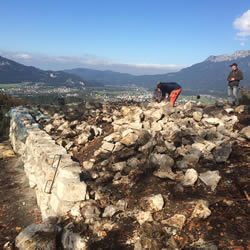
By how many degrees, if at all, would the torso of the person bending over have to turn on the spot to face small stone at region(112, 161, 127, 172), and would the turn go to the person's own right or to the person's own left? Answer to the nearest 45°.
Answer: approximately 90° to the person's own left

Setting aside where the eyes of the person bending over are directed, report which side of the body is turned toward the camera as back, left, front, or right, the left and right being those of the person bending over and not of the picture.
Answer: left

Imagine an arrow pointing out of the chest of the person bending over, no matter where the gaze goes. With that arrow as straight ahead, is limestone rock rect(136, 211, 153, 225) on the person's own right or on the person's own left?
on the person's own left

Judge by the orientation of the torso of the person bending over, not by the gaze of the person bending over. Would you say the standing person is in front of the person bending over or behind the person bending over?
behind

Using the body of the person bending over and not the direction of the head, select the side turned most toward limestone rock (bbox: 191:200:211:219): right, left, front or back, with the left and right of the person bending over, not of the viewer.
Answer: left

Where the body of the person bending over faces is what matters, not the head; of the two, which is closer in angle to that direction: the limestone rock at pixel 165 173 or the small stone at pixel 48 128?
the small stone

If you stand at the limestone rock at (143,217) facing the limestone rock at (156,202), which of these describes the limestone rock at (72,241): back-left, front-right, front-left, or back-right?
back-left

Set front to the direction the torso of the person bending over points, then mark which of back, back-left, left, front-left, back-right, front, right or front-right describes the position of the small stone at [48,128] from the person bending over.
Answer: front-left

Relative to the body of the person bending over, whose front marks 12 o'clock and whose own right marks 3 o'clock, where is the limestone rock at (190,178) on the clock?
The limestone rock is roughly at 9 o'clock from the person bending over.

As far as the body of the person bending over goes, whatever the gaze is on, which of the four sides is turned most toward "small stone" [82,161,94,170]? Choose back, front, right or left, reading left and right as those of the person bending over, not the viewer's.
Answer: left

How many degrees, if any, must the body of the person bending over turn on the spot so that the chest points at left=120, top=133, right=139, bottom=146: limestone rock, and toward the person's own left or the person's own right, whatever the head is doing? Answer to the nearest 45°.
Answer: approximately 90° to the person's own left

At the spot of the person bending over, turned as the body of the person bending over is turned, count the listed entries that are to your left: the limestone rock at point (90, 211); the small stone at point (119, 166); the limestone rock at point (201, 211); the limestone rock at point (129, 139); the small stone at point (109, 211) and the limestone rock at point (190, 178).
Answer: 6
